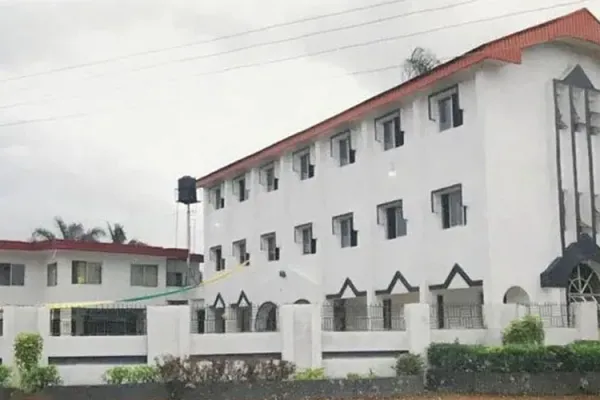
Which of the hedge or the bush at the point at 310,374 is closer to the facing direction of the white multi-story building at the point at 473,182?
the hedge

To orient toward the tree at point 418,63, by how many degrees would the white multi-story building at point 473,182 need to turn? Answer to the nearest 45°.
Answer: approximately 135° to its left

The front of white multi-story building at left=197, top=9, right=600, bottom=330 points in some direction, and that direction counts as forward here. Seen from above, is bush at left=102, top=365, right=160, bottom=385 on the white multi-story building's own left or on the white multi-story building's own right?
on the white multi-story building's own right

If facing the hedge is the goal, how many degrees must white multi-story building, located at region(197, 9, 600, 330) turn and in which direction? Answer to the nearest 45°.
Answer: approximately 45° to its right

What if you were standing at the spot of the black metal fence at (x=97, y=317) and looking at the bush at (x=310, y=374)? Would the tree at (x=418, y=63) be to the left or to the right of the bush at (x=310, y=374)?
left

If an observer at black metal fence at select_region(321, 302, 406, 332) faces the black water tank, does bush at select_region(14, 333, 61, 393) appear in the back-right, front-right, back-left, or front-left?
front-left
